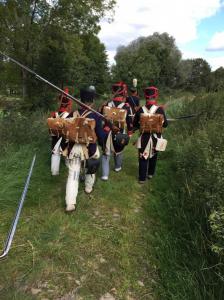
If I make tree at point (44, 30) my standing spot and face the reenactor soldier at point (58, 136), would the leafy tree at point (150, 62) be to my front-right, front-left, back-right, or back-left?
back-left

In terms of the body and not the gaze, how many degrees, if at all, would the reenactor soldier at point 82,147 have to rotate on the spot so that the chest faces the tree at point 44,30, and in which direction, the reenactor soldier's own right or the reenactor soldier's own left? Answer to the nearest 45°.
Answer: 0° — they already face it

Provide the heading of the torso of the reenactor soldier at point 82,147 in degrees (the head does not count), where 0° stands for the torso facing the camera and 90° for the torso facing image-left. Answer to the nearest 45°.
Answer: approximately 180°

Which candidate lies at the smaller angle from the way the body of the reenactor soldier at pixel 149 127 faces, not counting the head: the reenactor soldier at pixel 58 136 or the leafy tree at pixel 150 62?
the leafy tree

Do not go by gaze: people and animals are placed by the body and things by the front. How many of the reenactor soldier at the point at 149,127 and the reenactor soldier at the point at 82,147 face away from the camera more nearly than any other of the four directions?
2

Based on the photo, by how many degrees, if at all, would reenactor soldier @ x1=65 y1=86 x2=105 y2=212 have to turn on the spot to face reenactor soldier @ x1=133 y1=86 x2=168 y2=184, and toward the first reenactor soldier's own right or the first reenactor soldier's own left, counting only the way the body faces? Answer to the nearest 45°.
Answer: approximately 45° to the first reenactor soldier's own right

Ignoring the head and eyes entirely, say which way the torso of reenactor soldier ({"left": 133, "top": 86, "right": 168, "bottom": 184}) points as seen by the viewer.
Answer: away from the camera

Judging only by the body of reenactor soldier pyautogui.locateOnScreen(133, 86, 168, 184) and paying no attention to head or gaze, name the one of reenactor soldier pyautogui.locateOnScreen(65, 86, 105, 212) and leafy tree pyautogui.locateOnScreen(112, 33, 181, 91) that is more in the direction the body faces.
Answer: the leafy tree

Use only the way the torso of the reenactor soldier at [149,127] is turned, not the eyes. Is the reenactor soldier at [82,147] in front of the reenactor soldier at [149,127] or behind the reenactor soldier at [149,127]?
behind

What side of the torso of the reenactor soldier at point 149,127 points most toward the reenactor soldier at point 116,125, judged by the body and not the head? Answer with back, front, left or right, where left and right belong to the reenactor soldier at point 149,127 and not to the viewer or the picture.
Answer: left
